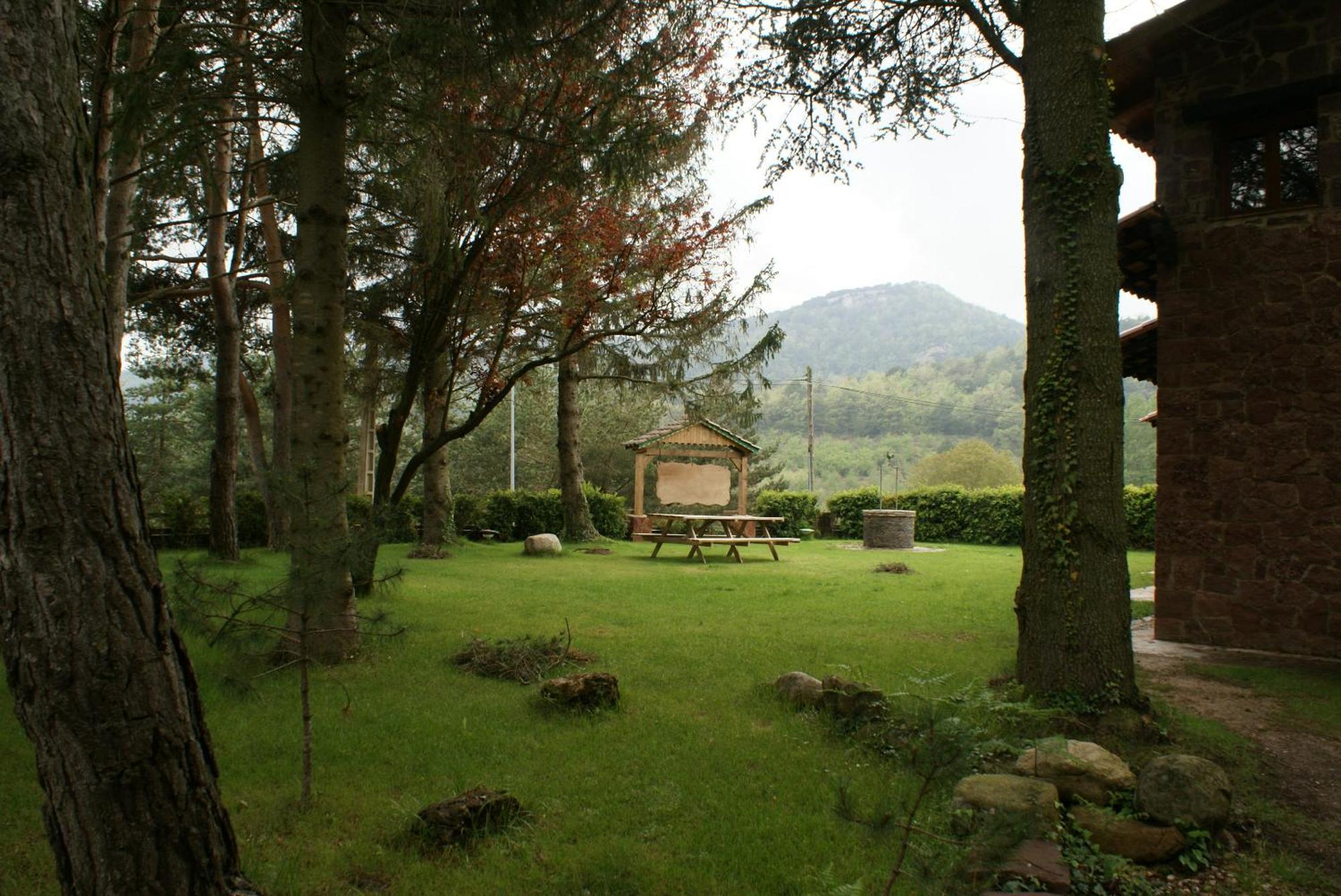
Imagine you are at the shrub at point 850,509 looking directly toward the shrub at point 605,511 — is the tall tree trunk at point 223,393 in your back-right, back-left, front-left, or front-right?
front-left

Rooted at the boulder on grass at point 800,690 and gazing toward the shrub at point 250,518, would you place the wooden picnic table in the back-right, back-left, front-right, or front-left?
front-right

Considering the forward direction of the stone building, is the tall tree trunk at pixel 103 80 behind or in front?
in front

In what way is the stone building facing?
to the viewer's left

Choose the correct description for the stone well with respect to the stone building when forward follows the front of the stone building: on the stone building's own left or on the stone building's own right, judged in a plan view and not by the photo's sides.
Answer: on the stone building's own right

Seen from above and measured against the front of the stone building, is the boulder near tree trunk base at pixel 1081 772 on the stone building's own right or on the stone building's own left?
on the stone building's own left

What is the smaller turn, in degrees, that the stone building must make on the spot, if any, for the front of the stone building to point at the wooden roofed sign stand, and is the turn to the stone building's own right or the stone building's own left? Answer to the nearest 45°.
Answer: approximately 45° to the stone building's own right

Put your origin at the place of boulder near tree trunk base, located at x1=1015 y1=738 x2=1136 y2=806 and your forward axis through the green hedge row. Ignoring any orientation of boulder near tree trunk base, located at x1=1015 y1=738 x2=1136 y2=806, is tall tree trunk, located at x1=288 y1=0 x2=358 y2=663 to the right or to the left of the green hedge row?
left

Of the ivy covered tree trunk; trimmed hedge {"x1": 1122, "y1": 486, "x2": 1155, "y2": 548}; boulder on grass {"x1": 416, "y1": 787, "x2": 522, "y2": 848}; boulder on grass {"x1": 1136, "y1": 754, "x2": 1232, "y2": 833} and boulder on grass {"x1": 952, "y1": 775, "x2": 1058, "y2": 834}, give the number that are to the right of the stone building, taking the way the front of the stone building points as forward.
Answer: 1

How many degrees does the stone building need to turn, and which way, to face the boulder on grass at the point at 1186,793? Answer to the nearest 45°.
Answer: approximately 90° to its left

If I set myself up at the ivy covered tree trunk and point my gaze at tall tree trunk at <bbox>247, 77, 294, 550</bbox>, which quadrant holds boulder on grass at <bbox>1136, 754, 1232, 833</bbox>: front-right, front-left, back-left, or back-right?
back-left
